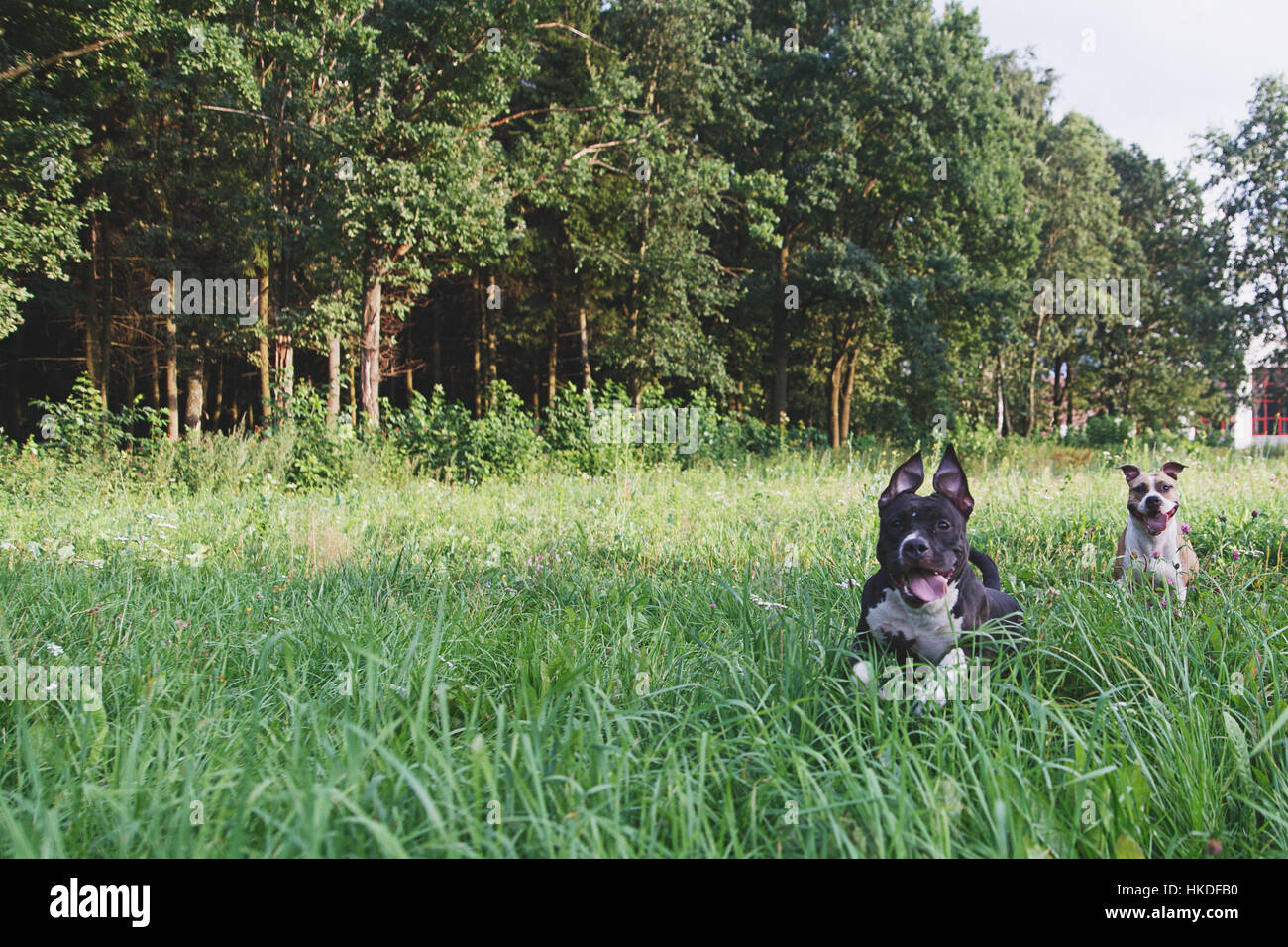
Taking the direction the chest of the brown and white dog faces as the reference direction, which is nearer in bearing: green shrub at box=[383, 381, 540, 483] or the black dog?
the black dog

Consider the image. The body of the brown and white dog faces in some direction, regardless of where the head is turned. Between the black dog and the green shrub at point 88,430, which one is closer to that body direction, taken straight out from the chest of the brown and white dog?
the black dog

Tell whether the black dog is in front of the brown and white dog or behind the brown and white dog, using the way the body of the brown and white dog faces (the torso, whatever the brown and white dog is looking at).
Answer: in front

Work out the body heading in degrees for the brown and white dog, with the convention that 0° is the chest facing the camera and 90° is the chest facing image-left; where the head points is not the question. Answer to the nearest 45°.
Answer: approximately 0°

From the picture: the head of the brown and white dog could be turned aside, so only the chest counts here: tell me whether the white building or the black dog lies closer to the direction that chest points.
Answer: the black dog

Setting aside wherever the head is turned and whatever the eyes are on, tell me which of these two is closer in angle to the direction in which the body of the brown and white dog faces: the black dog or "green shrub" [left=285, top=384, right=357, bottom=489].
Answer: the black dog

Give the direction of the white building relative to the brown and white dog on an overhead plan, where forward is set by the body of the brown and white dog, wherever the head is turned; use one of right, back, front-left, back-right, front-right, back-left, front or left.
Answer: back
